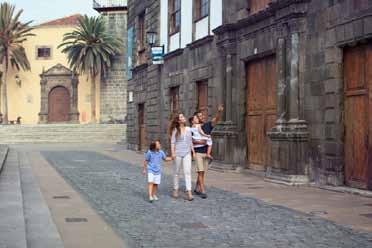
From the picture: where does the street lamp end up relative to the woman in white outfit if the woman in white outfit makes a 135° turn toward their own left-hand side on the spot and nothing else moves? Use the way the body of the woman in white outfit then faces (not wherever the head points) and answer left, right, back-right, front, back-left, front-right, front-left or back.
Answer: front-left

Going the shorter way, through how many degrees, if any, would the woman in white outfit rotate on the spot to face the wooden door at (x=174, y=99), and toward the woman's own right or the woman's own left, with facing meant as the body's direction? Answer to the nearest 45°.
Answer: approximately 180°

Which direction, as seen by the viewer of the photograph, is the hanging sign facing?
facing the viewer

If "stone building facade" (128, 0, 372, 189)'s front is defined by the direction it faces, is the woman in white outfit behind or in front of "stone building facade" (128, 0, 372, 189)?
in front

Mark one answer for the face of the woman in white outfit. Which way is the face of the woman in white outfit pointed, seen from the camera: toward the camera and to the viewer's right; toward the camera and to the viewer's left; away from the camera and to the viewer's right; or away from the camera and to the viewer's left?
toward the camera and to the viewer's right

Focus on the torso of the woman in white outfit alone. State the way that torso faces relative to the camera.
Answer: toward the camera

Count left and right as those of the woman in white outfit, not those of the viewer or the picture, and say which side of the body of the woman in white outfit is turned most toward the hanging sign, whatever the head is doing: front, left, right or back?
back

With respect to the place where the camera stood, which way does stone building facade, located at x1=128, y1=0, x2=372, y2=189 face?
facing the viewer and to the left of the viewer

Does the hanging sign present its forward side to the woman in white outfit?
yes

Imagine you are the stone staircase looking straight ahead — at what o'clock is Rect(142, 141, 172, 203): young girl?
The young girl is roughly at 12 o'clock from the stone staircase.

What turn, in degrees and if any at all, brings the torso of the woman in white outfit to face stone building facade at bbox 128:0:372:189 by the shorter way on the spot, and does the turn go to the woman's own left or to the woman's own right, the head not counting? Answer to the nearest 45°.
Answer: approximately 135° to the woman's own left

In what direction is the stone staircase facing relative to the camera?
toward the camera

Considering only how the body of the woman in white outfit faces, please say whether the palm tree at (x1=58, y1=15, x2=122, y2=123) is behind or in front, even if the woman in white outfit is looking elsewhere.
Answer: behind
